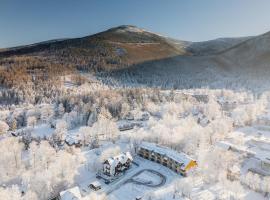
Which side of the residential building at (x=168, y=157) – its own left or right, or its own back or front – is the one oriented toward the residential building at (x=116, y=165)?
front

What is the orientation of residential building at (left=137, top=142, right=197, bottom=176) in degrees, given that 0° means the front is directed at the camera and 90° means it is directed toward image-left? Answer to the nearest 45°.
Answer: approximately 45°

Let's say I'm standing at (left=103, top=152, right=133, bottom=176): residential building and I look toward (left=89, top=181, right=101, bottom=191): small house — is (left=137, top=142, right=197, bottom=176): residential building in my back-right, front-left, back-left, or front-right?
back-left

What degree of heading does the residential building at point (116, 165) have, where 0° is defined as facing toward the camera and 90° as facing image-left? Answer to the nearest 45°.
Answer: approximately 315°

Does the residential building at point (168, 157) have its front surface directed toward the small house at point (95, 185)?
yes

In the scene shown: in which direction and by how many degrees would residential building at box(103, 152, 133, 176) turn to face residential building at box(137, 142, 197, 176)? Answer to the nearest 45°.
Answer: approximately 45° to its left

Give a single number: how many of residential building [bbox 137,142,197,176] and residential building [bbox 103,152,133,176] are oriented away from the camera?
0

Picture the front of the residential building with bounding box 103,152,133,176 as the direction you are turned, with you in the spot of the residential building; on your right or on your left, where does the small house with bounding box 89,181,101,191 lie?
on your right

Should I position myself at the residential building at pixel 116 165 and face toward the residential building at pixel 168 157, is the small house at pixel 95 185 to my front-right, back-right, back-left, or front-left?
back-right
